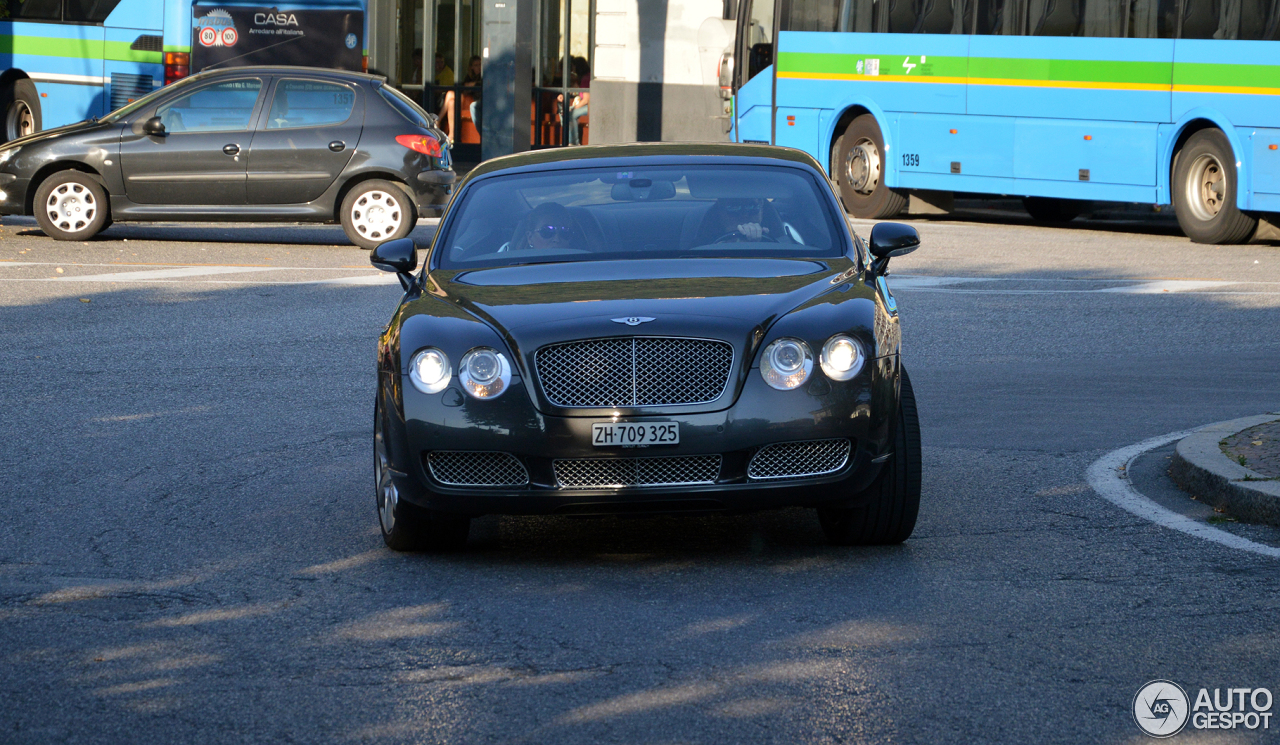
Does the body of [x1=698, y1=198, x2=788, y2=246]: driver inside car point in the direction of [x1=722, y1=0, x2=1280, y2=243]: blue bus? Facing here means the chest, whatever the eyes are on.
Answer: no

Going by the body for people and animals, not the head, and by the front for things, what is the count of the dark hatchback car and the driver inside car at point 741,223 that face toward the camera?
1

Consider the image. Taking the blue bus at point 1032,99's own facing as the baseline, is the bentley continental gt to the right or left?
on its left

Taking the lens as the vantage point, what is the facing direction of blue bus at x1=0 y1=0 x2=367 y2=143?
facing away from the viewer and to the left of the viewer

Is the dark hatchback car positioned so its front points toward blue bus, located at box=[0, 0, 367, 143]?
no

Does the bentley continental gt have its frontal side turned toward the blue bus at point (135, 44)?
no

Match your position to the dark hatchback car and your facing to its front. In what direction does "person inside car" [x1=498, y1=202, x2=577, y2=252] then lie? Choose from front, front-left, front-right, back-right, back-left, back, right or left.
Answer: left

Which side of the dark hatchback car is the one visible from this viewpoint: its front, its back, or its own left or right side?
left

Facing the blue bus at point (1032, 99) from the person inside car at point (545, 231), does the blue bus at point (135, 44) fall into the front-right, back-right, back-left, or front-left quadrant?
front-left

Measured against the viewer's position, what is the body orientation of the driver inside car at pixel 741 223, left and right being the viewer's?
facing the viewer

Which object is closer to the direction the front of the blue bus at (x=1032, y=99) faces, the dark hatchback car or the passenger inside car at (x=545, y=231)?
the dark hatchback car

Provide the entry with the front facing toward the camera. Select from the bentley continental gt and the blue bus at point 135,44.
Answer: the bentley continental gt

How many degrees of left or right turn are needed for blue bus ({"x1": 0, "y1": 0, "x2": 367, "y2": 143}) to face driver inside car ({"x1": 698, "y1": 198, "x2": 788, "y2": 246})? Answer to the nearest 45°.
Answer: approximately 135° to its left

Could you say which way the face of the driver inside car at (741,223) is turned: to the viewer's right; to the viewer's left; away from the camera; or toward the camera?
toward the camera

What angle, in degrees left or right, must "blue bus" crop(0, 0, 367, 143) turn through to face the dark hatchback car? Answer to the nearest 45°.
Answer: approximately 135° to its left

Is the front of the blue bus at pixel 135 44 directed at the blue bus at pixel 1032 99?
no

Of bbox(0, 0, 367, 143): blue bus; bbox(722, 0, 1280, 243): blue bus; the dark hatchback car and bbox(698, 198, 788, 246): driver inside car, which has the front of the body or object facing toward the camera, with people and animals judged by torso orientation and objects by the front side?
the driver inside car
